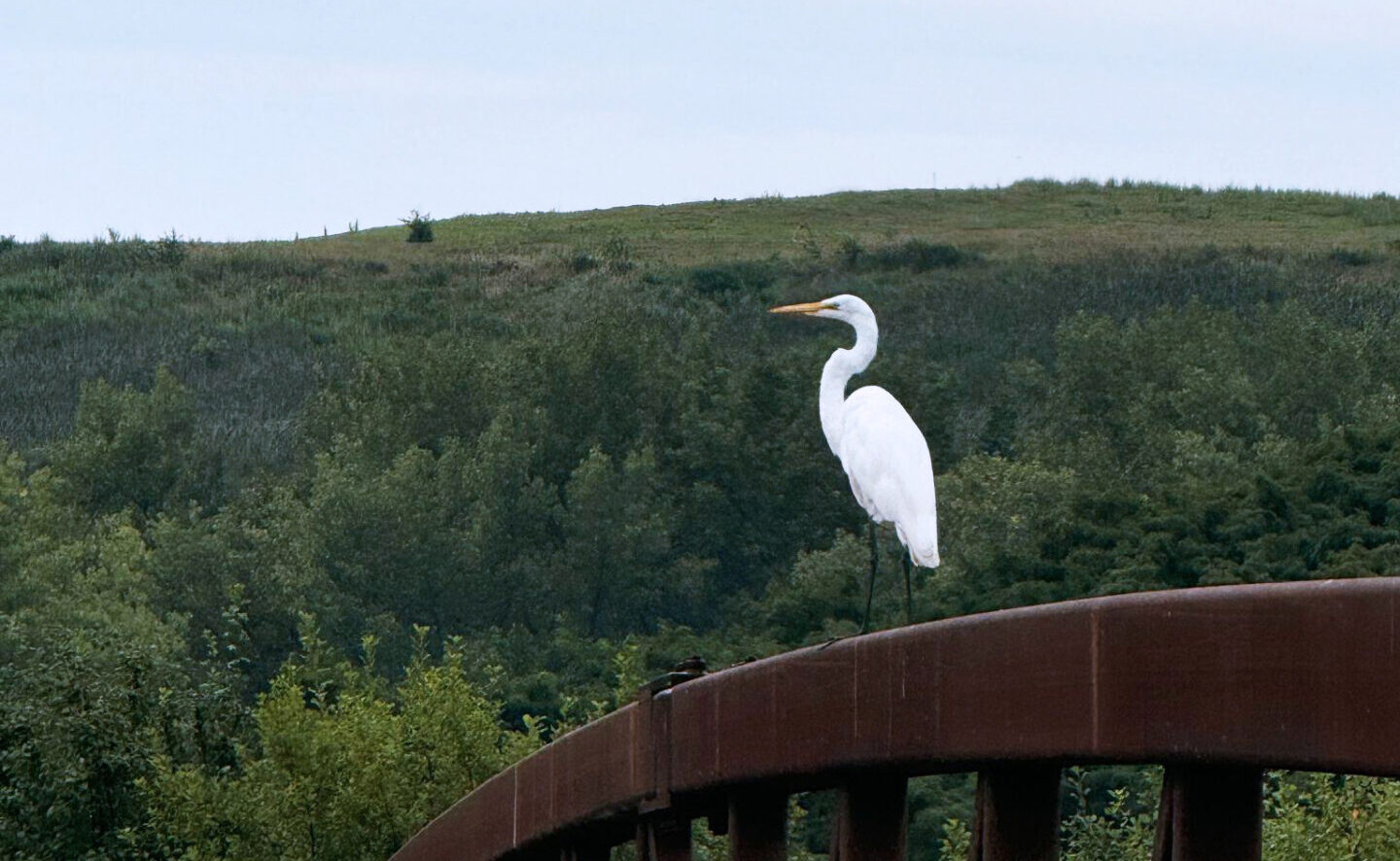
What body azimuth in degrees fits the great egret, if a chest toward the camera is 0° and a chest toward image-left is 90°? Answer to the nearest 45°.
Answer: approximately 90°

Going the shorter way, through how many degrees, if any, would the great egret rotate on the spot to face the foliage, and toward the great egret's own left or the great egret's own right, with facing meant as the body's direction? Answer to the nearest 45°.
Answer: approximately 45° to the great egret's own right
